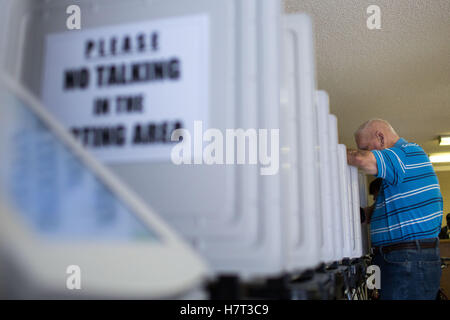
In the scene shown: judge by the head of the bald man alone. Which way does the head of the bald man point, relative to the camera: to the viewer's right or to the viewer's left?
to the viewer's left

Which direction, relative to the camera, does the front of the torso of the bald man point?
to the viewer's left

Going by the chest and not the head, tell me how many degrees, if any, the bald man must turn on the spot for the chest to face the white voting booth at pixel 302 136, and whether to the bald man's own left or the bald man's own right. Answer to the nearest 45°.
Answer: approximately 90° to the bald man's own left

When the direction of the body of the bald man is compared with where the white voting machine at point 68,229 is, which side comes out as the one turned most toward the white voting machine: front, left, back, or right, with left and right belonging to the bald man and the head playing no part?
left
